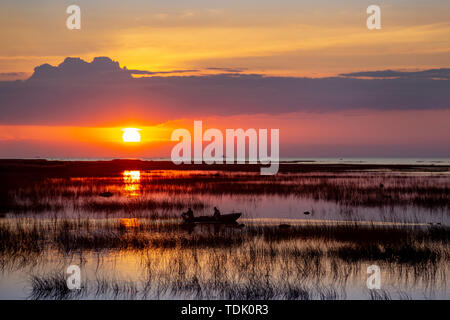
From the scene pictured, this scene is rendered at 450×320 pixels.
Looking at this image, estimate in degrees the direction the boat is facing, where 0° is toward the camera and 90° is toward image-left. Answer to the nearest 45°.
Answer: approximately 270°
